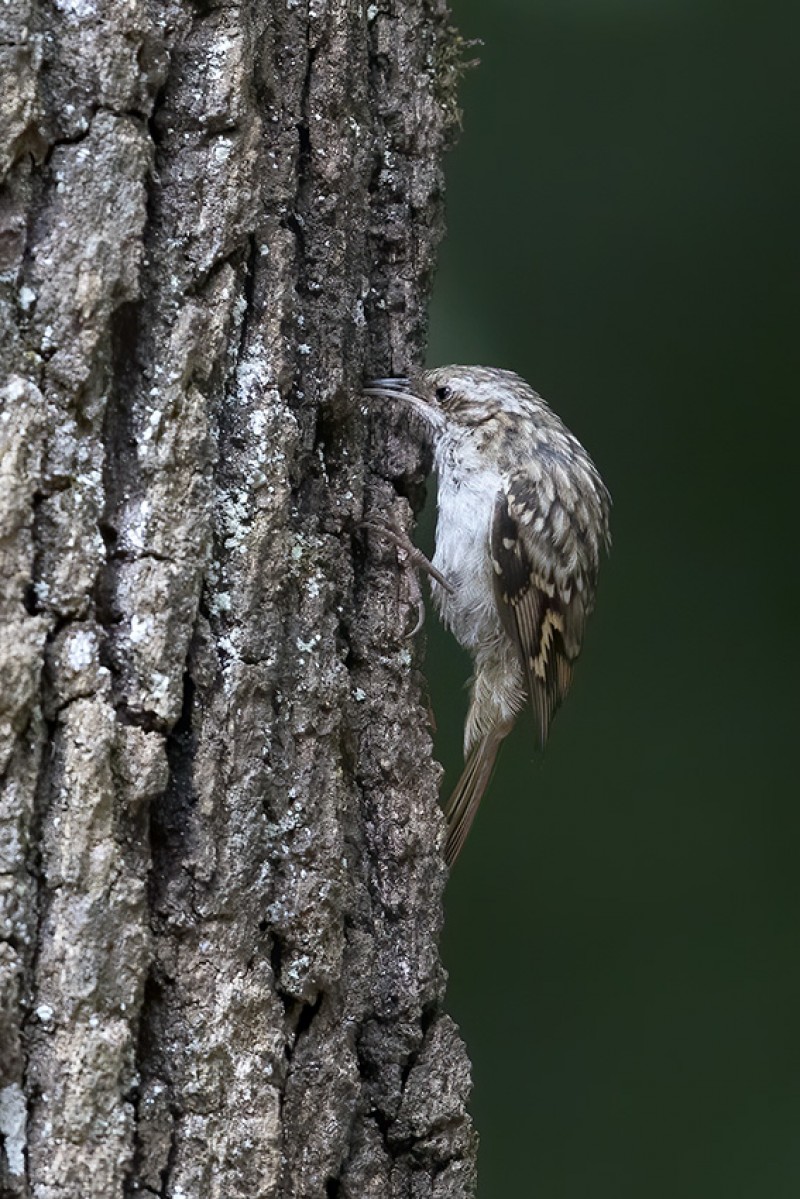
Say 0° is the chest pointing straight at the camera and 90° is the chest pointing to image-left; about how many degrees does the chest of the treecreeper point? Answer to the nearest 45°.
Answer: approximately 90°
